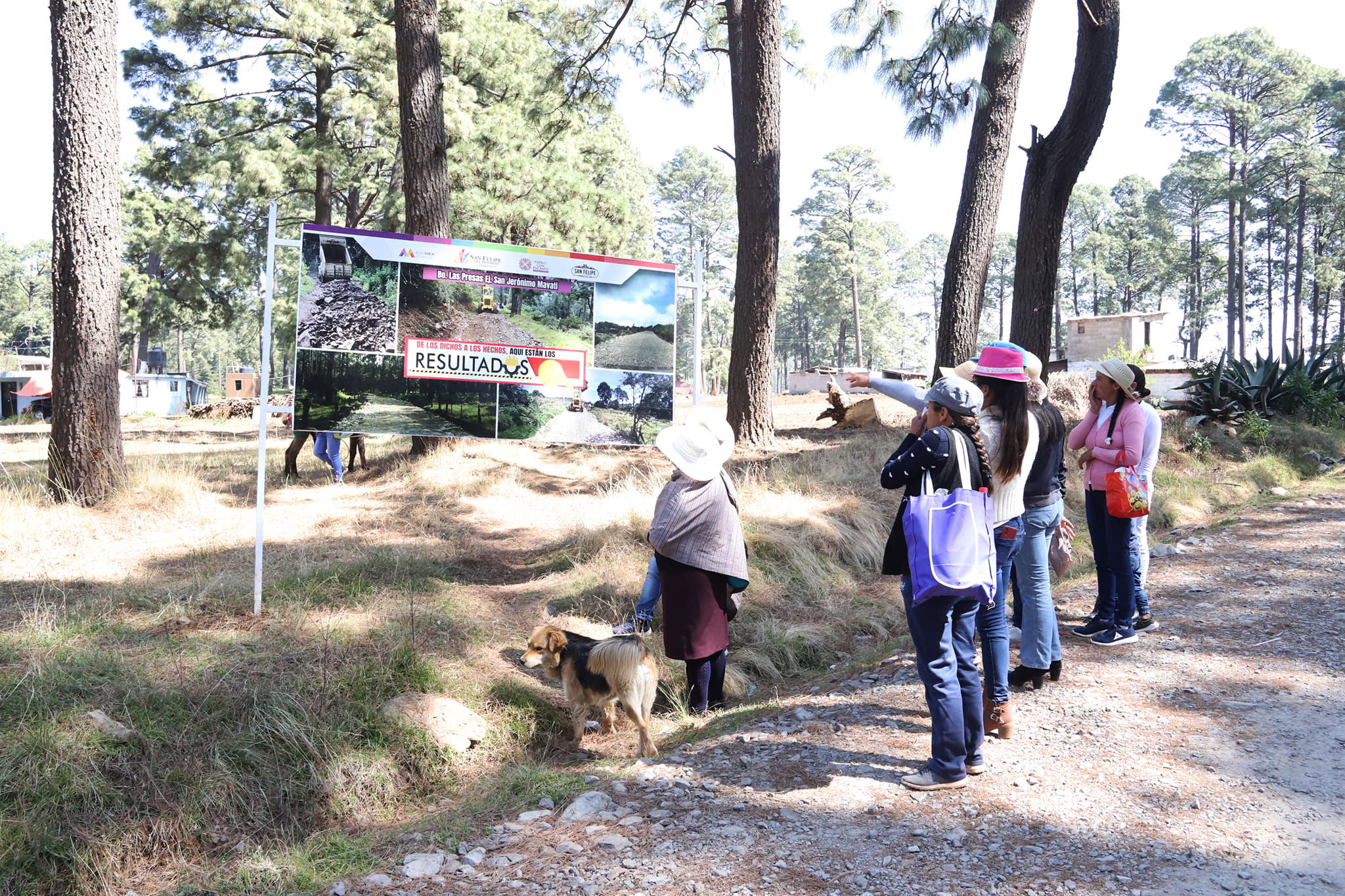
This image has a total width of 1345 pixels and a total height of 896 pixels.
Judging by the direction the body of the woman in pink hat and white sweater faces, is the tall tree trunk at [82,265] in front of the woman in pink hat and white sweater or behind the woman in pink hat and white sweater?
in front

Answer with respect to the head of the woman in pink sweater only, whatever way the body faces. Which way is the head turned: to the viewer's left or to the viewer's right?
to the viewer's left

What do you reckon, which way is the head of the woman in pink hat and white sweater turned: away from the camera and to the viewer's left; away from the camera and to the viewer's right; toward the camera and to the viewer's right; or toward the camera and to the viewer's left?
away from the camera and to the viewer's left

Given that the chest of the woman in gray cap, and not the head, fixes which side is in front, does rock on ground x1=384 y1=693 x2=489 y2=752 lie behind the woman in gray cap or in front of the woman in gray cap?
in front

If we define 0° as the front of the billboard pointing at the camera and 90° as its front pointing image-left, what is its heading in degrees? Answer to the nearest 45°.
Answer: approximately 0°

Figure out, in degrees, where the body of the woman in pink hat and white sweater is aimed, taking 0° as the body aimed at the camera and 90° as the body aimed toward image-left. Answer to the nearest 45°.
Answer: approximately 135°

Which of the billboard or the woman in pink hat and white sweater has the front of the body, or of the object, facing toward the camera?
the billboard

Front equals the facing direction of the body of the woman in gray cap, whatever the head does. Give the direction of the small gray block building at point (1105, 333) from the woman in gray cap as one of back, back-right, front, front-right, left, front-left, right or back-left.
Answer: right
